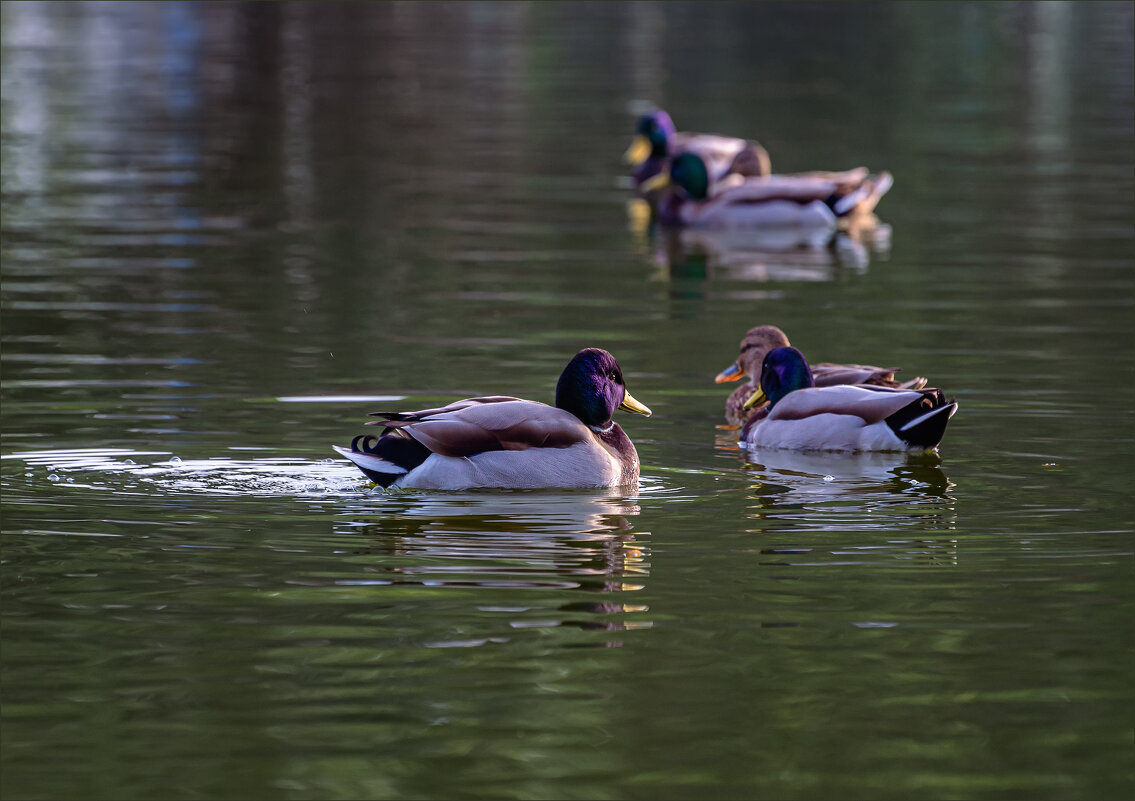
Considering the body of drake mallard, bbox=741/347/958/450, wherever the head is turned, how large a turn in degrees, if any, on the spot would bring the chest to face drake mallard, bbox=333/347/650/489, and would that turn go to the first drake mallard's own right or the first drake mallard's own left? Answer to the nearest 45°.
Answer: approximately 45° to the first drake mallard's own left

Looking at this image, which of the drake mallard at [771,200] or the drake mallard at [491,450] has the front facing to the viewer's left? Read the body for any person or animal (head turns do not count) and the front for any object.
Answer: the drake mallard at [771,200]

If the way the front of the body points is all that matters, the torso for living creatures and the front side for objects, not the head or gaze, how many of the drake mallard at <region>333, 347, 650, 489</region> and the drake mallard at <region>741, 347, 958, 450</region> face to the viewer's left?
1

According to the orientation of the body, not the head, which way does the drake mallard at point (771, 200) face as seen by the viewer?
to the viewer's left

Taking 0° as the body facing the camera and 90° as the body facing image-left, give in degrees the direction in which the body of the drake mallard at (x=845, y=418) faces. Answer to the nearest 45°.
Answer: approximately 90°

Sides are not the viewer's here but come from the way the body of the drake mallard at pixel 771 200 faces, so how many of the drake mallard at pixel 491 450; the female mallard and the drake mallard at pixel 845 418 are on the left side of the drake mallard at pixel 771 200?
3

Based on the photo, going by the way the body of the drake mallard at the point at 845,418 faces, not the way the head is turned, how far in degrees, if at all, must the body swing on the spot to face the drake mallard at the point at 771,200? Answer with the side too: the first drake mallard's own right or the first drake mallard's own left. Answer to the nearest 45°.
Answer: approximately 90° to the first drake mallard's own right

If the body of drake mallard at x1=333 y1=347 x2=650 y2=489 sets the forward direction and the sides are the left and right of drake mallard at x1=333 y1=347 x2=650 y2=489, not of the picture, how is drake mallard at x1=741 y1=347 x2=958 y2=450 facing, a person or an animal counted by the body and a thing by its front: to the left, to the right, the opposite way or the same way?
the opposite way

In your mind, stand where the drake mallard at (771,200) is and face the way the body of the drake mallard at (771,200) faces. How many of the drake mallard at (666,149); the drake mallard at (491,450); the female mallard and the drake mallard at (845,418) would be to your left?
3

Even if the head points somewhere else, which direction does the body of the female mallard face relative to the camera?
to the viewer's left

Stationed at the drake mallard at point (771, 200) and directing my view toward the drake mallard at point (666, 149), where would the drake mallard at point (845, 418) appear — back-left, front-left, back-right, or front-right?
back-left

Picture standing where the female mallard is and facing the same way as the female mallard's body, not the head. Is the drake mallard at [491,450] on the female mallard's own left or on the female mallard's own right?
on the female mallard's own left

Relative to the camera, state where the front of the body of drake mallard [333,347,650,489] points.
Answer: to the viewer's right
